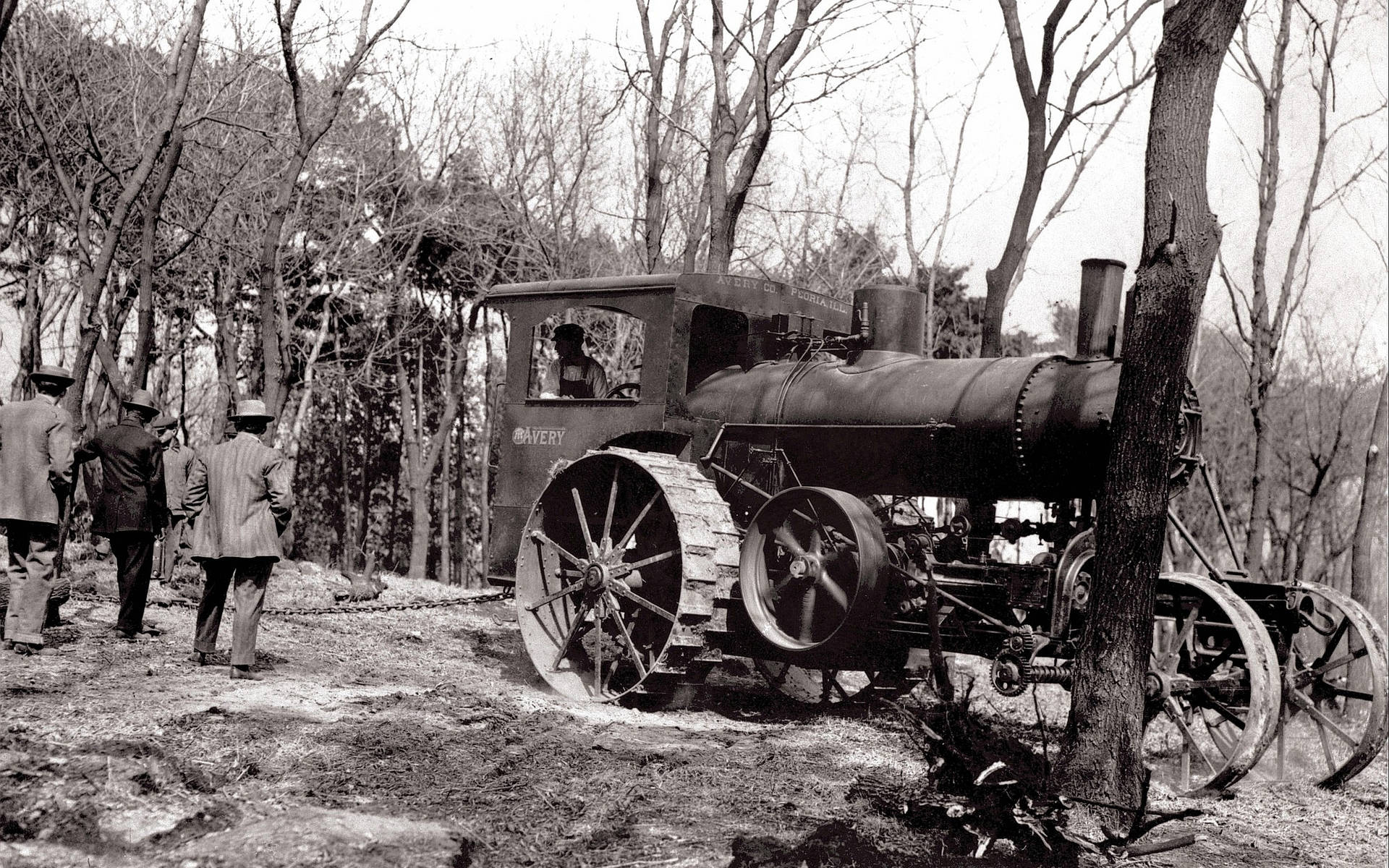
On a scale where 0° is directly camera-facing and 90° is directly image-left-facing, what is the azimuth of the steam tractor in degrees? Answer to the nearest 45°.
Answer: approximately 315°

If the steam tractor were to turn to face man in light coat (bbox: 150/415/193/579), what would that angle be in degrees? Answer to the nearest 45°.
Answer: approximately 180°

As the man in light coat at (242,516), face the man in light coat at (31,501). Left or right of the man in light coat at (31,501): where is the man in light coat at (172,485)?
right

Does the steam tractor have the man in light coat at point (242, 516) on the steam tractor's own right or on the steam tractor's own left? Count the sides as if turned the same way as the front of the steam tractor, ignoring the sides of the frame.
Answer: on the steam tractor's own right

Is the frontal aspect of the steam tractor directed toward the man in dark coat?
no

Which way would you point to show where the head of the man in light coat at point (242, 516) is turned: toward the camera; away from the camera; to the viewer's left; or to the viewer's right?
away from the camera

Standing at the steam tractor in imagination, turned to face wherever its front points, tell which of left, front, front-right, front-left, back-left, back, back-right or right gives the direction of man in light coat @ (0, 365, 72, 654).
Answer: back-right

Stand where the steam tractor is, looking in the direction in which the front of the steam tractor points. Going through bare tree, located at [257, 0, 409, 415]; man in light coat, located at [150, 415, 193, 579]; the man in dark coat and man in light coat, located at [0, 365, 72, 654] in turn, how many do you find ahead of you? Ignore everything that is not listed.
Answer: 0

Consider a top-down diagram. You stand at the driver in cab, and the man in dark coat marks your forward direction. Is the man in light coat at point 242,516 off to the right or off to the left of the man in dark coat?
left

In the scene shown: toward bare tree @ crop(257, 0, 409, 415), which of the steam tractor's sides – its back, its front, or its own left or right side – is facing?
back

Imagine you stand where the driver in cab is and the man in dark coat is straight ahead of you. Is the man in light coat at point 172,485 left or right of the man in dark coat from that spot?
right

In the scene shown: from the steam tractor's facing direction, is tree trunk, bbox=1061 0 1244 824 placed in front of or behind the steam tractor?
in front

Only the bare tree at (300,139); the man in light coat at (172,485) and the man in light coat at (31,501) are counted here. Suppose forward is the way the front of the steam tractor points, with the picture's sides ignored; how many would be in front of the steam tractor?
0
